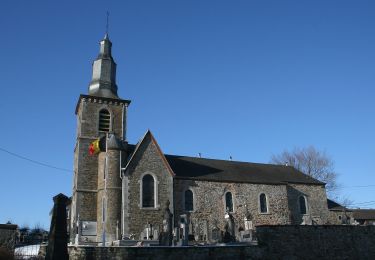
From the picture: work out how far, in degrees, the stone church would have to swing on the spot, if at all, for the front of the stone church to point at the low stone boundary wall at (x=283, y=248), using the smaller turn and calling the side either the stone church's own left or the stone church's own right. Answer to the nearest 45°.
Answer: approximately 135° to the stone church's own left

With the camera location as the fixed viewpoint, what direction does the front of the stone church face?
facing to the left of the viewer

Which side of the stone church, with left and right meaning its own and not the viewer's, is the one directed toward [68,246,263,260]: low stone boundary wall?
left

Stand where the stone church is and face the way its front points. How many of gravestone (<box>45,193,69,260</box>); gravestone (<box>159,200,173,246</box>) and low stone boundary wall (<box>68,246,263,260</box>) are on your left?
3

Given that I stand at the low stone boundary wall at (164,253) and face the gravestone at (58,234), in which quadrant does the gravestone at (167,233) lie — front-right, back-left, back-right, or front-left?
back-right

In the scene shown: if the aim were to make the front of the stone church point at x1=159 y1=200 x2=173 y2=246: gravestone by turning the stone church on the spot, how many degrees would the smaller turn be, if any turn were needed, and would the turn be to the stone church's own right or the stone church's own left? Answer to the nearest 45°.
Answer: approximately 90° to the stone church's own left

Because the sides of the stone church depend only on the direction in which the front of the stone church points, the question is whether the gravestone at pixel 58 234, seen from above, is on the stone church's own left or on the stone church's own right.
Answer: on the stone church's own left

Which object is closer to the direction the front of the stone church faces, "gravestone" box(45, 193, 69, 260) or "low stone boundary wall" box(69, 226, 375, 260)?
the gravestone
